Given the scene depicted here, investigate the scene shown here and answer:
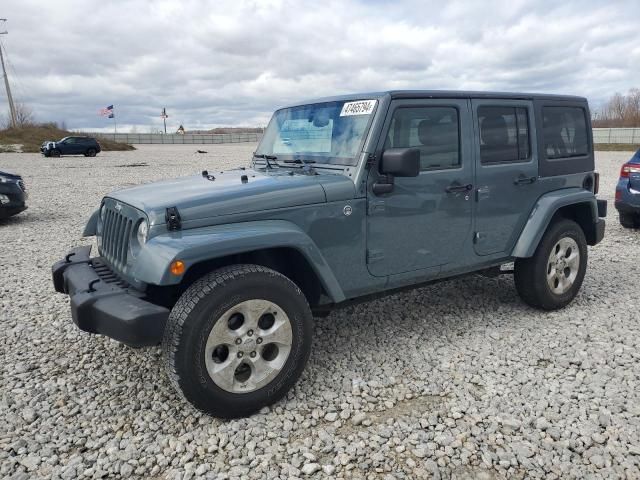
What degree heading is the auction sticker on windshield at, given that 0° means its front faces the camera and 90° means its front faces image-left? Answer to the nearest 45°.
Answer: approximately 45°

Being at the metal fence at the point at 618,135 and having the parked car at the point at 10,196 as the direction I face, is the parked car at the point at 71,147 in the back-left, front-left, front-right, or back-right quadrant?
front-right

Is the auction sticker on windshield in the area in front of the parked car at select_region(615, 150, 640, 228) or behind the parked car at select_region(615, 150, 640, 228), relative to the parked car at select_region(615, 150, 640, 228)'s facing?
behind

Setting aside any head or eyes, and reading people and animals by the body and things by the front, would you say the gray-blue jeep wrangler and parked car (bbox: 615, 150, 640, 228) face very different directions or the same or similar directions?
very different directions

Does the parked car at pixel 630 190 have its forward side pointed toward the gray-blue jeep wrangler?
no

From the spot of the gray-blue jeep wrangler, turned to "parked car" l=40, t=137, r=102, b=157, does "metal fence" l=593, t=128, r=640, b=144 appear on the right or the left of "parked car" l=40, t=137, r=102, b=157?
right

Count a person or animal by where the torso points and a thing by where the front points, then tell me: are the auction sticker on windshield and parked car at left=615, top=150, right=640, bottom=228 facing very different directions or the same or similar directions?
very different directions

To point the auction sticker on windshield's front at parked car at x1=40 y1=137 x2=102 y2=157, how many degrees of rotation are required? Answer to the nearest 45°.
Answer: approximately 90° to its right

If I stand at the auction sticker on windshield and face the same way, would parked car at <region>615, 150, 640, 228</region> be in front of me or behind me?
behind

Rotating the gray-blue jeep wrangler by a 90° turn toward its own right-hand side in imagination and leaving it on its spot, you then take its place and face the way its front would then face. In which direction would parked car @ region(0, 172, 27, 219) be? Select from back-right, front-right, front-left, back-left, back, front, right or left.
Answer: front

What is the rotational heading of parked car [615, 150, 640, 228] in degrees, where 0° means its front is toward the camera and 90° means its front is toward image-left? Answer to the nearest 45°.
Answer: approximately 225°

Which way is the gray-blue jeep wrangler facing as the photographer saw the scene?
facing the viewer and to the left of the viewer

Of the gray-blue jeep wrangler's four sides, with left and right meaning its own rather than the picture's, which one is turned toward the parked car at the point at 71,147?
right
